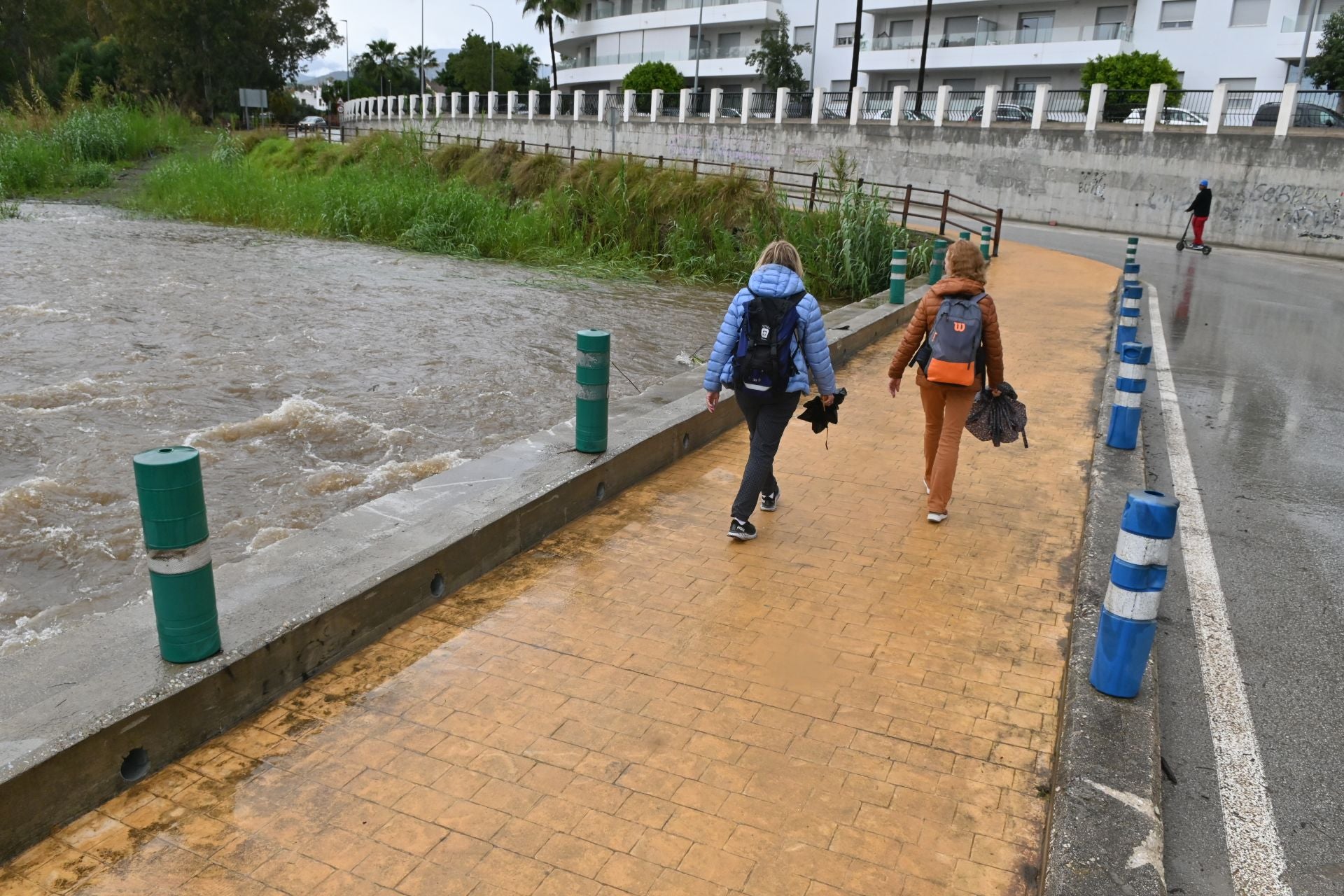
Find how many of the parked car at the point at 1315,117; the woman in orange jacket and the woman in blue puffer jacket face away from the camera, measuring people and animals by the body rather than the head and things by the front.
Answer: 2

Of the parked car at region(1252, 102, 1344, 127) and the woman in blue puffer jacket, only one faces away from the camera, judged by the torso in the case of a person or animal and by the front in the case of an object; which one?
the woman in blue puffer jacket

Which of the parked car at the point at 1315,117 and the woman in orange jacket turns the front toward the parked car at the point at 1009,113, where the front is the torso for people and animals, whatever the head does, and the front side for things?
the woman in orange jacket

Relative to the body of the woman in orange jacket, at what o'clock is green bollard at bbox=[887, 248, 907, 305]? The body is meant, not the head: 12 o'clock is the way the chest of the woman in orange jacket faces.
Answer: The green bollard is roughly at 12 o'clock from the woman in orange jacket.

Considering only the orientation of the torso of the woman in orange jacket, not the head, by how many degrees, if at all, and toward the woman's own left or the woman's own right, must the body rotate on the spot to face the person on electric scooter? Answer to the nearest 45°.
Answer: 0° — they already face them

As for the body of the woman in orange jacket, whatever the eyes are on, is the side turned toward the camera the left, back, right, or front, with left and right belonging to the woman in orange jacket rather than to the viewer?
back

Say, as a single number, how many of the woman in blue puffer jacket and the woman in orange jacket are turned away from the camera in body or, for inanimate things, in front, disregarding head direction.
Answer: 2

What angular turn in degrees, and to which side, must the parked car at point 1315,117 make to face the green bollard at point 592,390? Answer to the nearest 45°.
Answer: approximately 90° to its right

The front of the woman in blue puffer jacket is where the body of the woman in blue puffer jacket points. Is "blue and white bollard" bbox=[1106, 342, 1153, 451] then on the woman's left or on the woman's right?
on the woman's right

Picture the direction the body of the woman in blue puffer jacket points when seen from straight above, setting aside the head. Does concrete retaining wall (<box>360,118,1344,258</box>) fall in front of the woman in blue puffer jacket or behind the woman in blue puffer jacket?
in front

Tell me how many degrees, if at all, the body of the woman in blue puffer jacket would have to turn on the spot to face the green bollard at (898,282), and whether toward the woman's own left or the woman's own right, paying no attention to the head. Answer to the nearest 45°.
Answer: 0° — they already face it

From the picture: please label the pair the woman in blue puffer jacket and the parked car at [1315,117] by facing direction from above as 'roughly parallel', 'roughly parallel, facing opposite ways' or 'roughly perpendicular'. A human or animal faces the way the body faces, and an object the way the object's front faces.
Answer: roughly perpendicular

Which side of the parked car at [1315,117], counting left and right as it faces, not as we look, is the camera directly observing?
right

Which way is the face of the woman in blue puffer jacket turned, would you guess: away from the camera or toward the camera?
away from the camera

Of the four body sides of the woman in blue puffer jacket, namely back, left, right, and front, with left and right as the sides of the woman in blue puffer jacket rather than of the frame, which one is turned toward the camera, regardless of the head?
back

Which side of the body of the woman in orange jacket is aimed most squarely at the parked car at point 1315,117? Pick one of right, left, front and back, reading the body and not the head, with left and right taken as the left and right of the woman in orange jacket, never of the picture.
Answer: front
